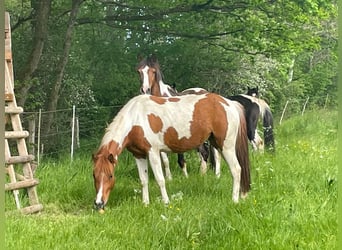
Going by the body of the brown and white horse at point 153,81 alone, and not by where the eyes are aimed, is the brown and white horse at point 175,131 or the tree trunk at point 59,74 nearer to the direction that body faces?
the brown and white horse

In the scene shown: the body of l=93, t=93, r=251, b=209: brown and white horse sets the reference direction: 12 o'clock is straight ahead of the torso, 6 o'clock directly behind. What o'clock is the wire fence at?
The wire fence is roughly at 2 o'clock from the brown and white horse.

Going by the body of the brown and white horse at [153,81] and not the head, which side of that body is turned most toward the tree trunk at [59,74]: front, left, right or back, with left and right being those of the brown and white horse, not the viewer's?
right

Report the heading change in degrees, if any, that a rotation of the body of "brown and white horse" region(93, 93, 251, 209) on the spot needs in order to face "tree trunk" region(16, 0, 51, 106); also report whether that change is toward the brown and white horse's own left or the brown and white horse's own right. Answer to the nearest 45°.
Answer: approximately 45° to the brown and white horse's own right

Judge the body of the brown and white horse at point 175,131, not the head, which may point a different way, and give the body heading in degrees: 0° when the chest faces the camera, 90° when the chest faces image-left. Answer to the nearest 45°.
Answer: approximately 90°

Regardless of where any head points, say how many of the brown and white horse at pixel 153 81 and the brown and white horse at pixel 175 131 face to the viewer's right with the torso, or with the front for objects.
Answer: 0

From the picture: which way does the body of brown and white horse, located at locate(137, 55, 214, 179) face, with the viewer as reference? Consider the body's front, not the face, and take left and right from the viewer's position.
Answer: facing the viewer and to the left of the viewer

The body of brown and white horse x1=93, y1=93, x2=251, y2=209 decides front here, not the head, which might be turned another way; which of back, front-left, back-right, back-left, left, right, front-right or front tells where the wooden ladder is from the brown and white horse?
front

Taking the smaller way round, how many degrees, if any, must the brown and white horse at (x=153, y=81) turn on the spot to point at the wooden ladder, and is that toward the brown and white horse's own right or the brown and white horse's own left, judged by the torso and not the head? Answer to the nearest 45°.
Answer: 0° — it already faces it

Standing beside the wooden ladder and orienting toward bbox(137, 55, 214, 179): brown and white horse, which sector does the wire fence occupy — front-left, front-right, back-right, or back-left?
front-left

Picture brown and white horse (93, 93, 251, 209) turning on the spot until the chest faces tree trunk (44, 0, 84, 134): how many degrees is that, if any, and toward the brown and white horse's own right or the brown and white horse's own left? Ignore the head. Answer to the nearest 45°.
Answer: approximately 45° to the brown and white horse's own right

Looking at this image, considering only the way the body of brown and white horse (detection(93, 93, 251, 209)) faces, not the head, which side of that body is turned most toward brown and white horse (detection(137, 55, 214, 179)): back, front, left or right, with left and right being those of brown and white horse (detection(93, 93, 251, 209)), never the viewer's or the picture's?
right

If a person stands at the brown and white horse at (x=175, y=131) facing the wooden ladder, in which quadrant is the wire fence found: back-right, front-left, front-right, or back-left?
front-right

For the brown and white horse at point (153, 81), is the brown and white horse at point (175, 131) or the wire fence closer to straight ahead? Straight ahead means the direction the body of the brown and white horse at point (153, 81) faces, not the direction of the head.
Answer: the brown and white horse
